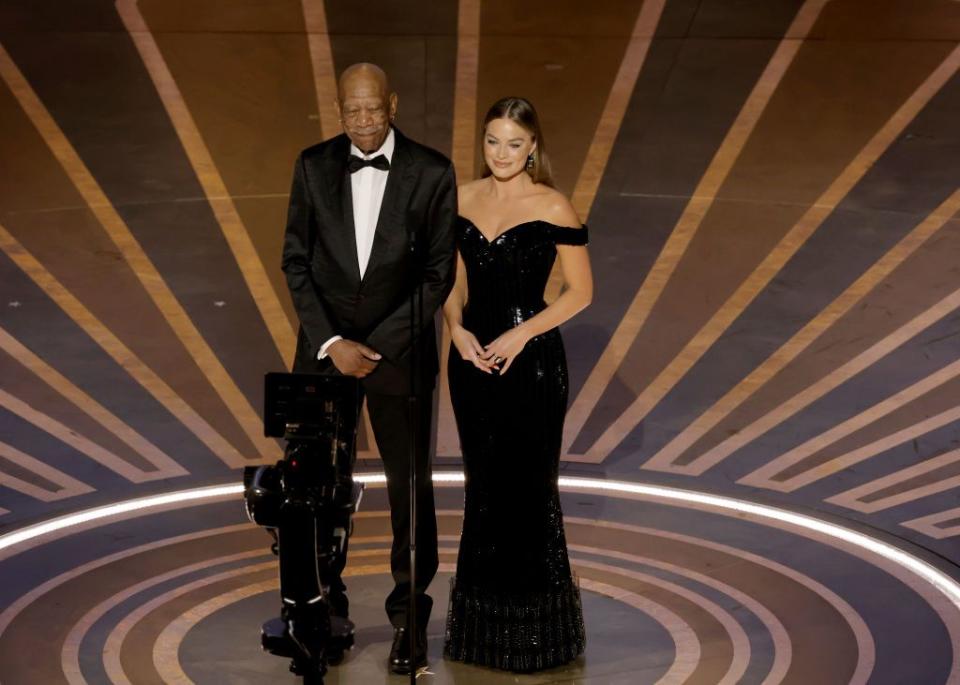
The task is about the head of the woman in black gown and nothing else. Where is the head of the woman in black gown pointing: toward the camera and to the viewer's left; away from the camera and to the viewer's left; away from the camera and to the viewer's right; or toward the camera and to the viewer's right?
toward the camera and to the viewer's left

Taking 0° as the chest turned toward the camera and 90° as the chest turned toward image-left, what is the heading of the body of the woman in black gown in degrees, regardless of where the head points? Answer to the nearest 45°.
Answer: approximately 45°

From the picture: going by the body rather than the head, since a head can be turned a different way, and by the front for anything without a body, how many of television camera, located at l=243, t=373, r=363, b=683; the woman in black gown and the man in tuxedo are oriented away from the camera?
1

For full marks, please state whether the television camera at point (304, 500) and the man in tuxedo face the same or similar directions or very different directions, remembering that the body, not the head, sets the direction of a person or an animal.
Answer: very different directions

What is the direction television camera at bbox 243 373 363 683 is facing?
away from the camera

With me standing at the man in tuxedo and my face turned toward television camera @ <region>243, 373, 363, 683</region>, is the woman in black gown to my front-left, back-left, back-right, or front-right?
back-left

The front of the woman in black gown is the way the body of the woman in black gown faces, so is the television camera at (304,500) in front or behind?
in front

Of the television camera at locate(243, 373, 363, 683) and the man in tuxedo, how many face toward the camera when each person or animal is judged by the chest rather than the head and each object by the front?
1

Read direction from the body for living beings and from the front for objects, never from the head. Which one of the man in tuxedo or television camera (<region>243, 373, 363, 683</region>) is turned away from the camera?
the television camera

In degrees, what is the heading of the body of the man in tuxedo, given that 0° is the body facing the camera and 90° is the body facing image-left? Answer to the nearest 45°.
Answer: approximately 0°
